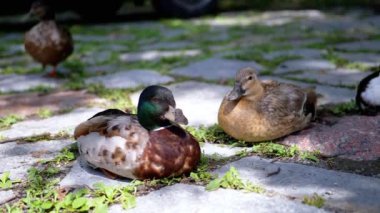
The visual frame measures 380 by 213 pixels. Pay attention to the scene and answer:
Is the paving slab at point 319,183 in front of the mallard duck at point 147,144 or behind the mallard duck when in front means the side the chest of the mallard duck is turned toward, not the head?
in front

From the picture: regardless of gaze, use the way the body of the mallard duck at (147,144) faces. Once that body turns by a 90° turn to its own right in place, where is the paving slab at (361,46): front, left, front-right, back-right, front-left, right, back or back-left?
back

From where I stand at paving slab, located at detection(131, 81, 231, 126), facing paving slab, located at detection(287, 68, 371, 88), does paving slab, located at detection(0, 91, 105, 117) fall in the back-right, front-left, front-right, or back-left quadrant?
back-left

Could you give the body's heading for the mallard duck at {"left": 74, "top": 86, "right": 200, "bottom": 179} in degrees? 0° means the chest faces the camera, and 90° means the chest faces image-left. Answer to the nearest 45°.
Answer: approximately 315°

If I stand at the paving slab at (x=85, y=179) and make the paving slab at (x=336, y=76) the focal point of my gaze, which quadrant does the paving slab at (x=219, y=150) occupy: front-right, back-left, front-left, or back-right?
front-right

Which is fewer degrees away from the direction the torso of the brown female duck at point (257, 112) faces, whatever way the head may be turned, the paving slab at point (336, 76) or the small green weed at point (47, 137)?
the small green weed

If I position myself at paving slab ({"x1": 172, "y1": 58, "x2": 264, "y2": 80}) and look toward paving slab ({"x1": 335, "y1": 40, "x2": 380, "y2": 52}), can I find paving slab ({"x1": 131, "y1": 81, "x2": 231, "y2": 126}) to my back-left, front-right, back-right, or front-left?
back-right

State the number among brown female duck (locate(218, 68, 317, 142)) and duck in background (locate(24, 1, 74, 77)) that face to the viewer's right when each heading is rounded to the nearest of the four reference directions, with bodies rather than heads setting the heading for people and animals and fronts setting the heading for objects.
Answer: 0

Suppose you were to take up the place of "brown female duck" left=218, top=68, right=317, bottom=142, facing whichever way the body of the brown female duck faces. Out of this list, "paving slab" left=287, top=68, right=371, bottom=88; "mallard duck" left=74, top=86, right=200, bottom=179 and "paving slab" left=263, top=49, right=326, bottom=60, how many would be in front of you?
1
